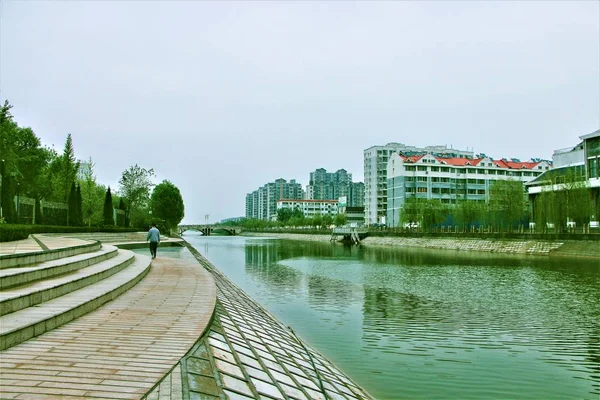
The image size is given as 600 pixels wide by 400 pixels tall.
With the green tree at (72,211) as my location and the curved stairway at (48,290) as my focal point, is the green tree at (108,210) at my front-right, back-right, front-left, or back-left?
back-left

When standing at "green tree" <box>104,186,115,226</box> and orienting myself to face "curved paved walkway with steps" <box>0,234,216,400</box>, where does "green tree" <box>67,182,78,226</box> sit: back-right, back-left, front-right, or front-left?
front-right

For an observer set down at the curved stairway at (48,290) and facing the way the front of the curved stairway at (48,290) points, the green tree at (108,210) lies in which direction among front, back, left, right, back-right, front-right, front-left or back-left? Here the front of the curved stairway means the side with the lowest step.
back-left

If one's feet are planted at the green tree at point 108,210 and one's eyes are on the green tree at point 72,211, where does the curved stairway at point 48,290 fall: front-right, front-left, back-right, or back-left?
front-left

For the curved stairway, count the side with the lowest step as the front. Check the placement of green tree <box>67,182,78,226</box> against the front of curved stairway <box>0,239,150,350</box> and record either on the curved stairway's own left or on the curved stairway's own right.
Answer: on the curved stairway's own left

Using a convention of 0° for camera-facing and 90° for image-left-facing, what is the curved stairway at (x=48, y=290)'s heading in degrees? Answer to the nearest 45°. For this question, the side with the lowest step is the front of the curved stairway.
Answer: approximately 315°
